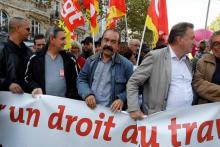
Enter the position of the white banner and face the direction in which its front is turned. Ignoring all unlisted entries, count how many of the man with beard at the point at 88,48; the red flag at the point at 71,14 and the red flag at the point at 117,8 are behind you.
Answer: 3

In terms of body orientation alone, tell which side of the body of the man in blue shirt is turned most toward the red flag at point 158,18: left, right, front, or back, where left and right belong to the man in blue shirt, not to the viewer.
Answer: back

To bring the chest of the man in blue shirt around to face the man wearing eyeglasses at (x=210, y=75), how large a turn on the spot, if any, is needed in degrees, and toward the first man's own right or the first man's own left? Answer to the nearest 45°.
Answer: approximately 90° to the first man's own left

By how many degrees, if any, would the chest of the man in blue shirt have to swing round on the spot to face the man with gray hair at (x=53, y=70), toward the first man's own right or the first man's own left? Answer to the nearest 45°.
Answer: approximately 135° to the first man's own right

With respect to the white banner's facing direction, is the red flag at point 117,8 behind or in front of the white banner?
behind

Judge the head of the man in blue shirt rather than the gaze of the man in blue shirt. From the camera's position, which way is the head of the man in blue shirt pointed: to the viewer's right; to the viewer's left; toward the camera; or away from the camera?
toward the camera

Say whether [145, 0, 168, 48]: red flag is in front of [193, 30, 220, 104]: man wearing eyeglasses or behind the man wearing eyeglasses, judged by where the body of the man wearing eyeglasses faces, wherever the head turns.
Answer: behind

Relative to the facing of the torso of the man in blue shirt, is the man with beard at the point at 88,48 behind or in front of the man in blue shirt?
behind

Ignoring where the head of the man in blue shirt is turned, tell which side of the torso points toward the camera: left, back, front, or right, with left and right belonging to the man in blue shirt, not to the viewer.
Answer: front

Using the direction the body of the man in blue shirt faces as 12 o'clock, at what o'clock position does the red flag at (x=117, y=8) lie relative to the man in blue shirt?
The red flag is roughly at 6 o'clock from the man in blue shirt.

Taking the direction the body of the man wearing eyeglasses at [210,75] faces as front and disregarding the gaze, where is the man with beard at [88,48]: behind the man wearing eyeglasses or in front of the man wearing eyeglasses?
behind

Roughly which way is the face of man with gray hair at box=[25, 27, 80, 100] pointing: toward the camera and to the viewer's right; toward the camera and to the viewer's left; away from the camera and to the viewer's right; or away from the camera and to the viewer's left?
toward the camera and to the viewer's right

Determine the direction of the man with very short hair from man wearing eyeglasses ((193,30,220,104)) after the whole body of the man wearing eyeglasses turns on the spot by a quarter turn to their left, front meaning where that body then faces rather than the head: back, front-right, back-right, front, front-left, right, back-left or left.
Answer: back-left

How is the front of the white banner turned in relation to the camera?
facing the viewer

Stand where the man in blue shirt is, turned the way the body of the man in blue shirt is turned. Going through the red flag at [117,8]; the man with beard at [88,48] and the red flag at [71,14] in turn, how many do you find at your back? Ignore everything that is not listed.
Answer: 3

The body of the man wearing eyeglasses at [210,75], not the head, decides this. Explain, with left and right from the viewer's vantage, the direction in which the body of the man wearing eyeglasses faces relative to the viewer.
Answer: facing the viewer and to the right of the viewer
